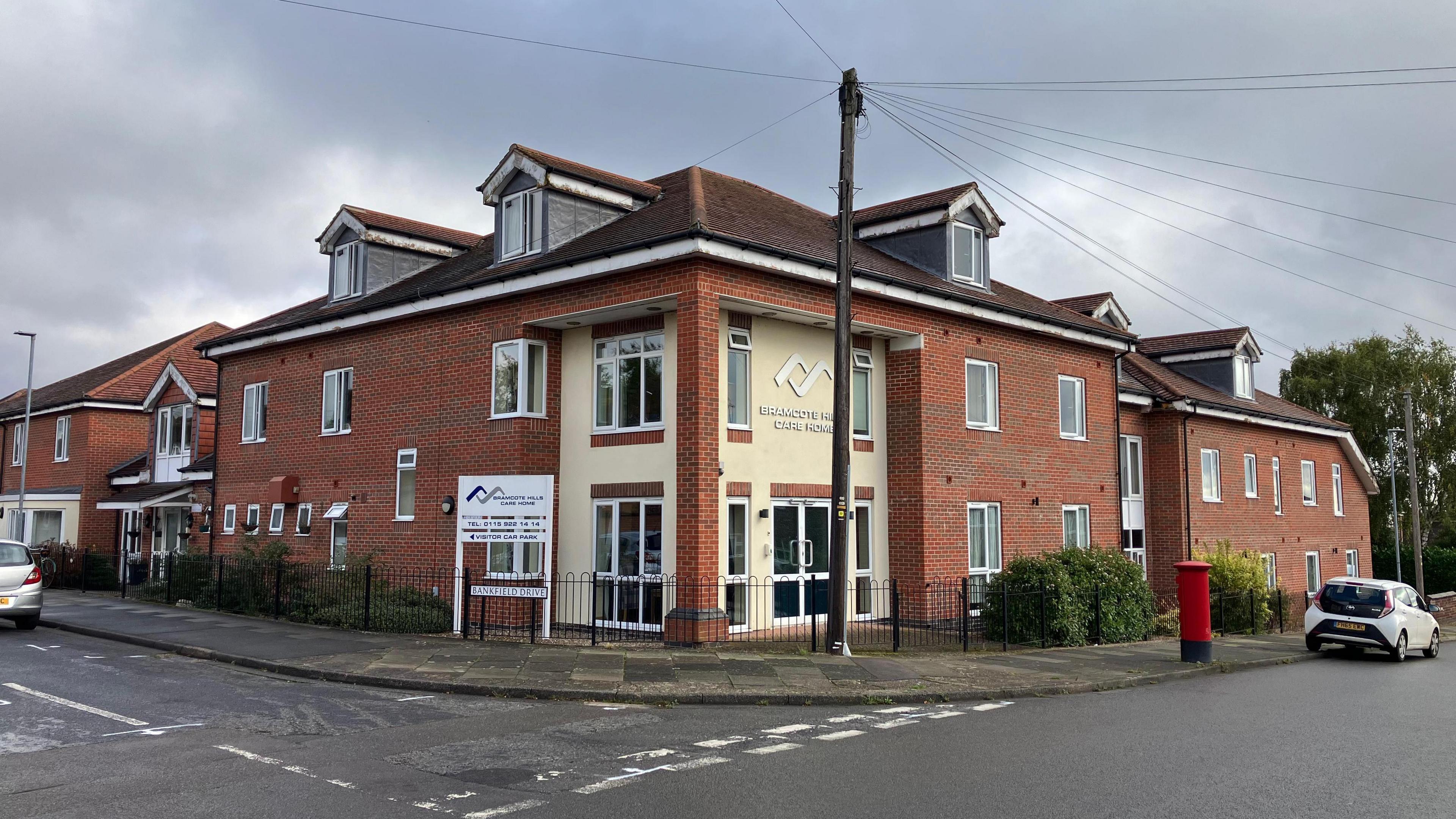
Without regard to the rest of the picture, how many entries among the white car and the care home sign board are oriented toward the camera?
1

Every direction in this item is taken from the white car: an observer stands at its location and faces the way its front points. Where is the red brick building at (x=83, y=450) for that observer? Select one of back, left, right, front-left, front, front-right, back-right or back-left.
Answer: back-left

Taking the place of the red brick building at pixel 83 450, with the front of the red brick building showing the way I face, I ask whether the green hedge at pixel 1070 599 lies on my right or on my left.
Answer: on my left

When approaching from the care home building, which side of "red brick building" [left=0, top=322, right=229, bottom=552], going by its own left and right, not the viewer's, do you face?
left

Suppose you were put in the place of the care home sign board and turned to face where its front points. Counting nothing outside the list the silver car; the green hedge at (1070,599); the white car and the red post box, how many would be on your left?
3

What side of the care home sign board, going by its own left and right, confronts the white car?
left

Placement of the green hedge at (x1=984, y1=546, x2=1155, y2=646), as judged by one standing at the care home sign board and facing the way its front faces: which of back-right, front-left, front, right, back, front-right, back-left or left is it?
left

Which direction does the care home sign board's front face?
toward the camera

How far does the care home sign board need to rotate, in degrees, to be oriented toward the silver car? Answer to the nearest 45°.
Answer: approximately 135° to its right

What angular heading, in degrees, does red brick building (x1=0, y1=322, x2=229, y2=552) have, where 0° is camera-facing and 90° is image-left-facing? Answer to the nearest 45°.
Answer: approximately 45°

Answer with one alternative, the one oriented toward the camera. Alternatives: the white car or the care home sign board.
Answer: the care home sign board
